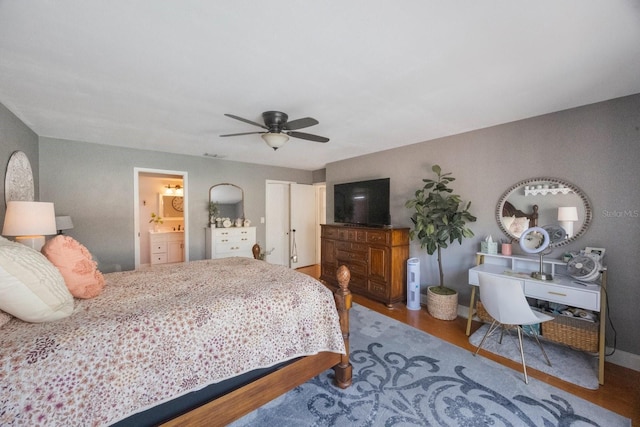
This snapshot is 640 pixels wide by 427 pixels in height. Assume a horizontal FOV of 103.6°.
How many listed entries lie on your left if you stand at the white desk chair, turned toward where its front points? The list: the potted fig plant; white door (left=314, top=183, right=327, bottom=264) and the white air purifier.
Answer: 3

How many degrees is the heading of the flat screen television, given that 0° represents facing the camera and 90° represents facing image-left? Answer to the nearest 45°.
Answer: approximately 45°

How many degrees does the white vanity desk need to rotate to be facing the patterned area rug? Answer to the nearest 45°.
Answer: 0° — it already faces it

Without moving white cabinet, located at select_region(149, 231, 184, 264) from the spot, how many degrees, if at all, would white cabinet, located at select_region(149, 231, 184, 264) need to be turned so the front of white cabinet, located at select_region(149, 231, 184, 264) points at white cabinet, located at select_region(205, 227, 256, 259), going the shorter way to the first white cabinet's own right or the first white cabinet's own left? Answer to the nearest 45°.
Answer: approximately 45° to the first white cabinet's own left

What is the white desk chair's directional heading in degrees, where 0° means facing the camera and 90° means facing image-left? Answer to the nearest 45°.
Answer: approximately 225°

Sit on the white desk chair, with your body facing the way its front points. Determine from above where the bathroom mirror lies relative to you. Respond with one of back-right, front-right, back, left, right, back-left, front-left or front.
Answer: back-left

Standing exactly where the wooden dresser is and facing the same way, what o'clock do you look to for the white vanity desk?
The white vanity desk is roughly at 9 o'clock from the wooden dresser.

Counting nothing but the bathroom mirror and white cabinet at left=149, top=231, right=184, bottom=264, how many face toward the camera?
2

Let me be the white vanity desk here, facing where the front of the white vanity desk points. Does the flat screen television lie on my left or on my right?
on my right

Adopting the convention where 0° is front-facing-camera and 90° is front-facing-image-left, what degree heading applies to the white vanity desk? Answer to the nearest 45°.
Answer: approximately 45°

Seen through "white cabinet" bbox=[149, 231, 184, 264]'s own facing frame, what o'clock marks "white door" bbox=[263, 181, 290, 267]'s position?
The white door is roughly at 10 o'clock from the white cabinet.
